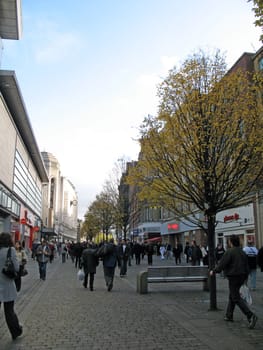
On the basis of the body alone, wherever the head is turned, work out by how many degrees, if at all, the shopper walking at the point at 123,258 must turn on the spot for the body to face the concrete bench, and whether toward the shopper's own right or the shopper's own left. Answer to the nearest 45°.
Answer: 0° — they already face it

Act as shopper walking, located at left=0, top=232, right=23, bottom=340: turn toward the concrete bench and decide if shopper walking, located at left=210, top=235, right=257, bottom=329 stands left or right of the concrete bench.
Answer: right

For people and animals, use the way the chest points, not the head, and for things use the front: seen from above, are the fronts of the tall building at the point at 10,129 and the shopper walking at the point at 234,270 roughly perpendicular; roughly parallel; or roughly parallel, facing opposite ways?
roughly perpendicular

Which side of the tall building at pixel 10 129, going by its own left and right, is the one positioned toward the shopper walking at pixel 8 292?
right

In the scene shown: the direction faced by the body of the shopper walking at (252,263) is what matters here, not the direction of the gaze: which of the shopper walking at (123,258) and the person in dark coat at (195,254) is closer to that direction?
the person in dark coat

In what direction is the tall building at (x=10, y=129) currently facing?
to the viewer's right

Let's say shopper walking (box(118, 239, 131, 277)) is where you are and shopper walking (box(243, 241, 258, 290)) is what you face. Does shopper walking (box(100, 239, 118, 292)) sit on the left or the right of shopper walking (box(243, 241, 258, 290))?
right
